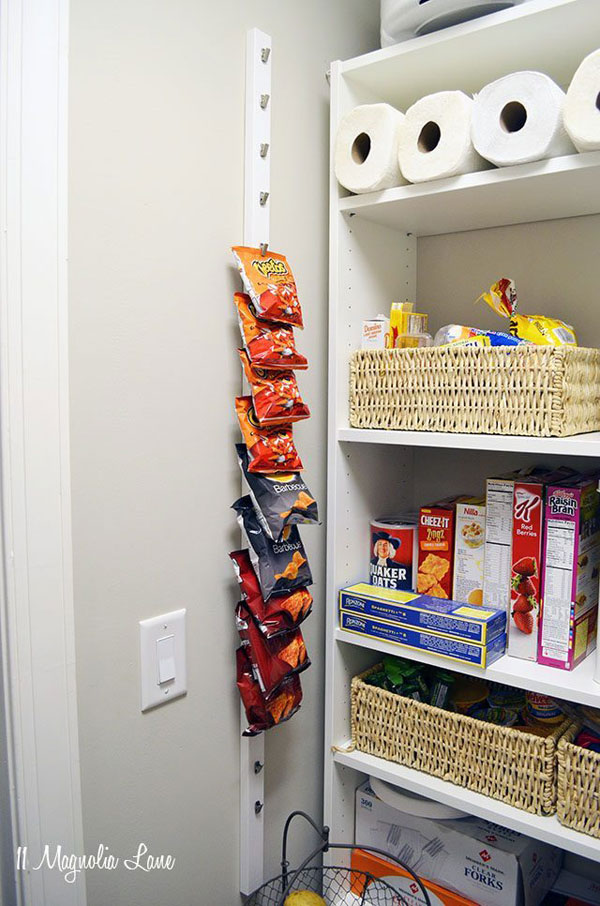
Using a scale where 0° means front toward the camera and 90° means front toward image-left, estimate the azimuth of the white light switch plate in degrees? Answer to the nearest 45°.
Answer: approximately 315°

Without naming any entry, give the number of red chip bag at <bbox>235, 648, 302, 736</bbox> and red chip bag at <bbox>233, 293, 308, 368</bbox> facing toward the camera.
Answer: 2

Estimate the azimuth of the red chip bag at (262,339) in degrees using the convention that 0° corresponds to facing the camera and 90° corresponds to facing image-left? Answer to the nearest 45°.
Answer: approximately 0°
